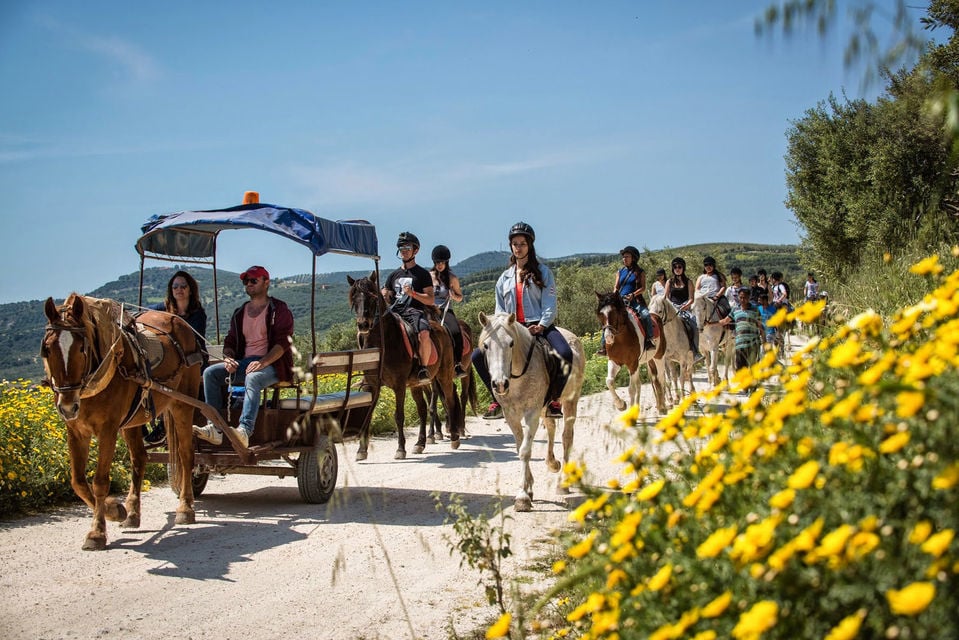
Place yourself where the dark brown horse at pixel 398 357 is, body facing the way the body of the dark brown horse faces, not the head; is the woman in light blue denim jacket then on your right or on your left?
on your left

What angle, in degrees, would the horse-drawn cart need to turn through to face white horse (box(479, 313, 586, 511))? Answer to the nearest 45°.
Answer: approximately 90° to its left

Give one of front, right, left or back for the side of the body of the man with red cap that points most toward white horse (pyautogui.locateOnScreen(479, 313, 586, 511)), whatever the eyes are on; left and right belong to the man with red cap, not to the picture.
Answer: left

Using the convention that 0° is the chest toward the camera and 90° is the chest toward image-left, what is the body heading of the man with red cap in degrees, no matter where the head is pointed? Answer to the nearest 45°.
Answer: approximately 45°

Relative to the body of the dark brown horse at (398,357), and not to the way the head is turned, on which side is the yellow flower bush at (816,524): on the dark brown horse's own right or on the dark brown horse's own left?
on the dark brown horse's own left

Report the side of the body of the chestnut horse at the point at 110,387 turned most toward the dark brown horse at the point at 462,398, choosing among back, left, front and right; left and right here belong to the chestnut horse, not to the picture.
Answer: back

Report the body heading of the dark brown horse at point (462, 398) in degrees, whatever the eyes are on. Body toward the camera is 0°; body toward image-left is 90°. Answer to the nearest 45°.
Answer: approximately 45°

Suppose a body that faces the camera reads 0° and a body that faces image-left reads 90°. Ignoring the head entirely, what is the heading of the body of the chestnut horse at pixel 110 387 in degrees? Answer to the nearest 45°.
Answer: approximately 45°

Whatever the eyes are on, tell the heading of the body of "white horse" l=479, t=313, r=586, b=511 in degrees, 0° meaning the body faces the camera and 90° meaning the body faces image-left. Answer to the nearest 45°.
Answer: approximately 45°

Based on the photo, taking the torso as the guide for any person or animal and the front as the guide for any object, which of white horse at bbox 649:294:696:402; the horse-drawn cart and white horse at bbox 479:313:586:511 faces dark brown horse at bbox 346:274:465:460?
white horse at bbox 649:294:696:402

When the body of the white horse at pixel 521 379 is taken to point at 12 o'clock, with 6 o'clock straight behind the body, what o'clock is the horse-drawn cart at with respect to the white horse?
The horse-drawn cart is roughly at 2 o'clock from the white horse.

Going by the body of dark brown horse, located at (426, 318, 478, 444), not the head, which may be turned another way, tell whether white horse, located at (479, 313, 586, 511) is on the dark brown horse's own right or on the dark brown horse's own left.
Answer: on the dark brown horse's own left
